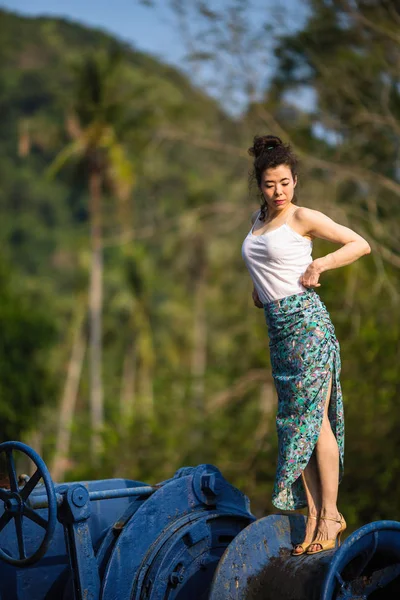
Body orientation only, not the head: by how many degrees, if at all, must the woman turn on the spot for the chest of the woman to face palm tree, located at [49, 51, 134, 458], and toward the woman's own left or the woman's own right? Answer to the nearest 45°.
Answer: approximately 135° to the woman's own right

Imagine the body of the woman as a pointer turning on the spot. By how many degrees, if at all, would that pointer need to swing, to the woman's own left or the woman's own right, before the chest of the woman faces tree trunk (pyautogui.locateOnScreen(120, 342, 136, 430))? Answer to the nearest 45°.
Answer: approximately 135° to the woman's own right

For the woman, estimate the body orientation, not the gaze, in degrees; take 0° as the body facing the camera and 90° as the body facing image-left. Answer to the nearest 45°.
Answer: approximately 45°

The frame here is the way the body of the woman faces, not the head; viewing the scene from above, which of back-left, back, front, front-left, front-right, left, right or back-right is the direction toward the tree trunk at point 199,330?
back-right
